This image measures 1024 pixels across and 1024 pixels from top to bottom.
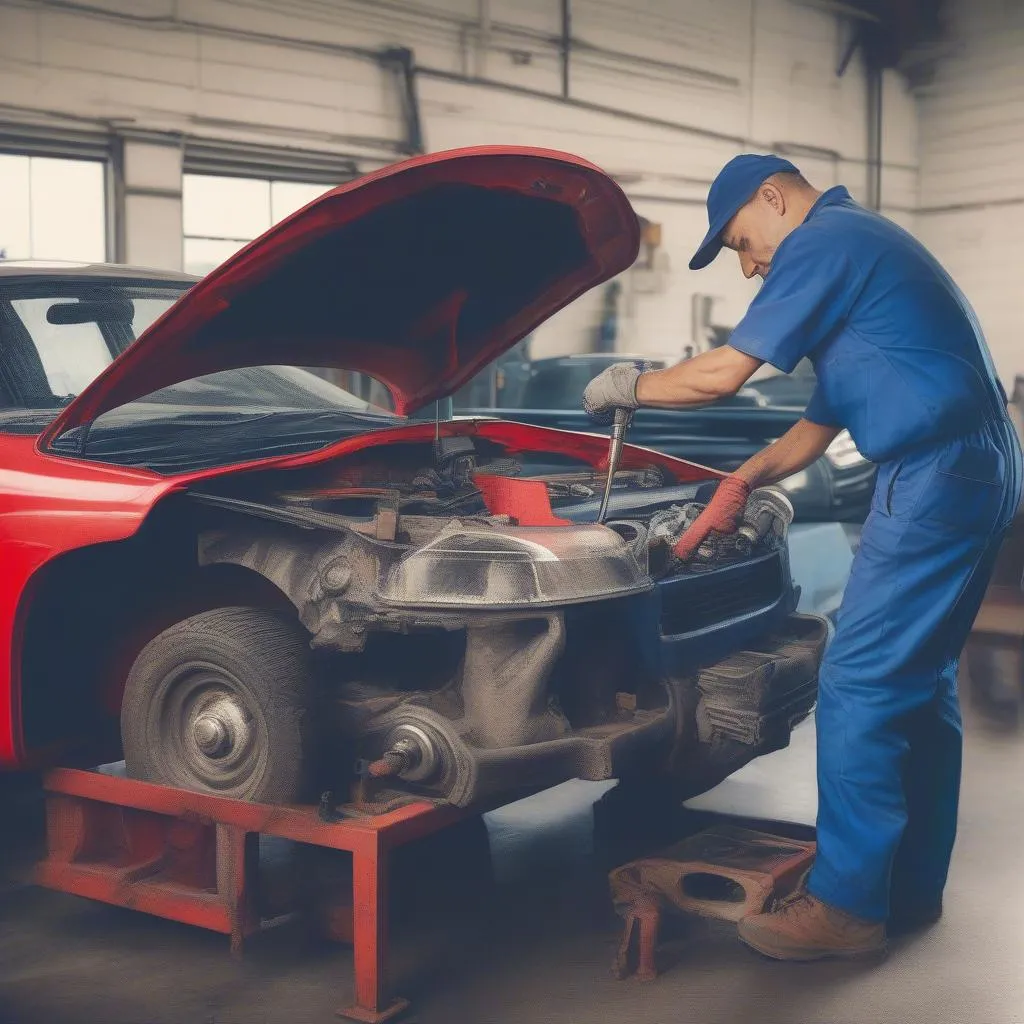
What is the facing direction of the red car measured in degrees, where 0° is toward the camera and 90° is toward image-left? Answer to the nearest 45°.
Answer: approximately 315°

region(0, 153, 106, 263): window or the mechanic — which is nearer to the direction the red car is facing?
the mechanic

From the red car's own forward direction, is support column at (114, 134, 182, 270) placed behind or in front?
behind

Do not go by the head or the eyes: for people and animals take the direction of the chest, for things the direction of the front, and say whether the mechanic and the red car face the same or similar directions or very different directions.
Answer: very different directions

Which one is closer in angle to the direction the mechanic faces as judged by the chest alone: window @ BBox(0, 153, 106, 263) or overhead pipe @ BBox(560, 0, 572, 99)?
the window

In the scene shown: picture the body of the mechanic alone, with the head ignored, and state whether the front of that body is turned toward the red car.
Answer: yes

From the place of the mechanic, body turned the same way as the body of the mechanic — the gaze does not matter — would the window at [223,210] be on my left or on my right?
on my right

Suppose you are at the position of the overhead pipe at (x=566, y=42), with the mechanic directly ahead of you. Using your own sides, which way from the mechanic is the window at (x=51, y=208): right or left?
right

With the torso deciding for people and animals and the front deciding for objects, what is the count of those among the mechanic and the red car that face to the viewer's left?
1

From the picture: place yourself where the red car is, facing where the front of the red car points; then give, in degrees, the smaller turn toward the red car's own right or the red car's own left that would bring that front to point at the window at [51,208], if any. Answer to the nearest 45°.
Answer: approximately 135° to the red car's own left

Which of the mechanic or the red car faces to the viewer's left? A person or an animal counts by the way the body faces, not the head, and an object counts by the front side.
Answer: the mechanic

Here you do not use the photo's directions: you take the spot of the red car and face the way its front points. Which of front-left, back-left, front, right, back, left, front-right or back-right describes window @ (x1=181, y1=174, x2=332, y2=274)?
back-left

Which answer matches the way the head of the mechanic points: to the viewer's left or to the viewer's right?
to the viewer's left

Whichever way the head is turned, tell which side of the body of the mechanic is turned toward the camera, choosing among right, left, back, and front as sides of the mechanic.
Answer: left
